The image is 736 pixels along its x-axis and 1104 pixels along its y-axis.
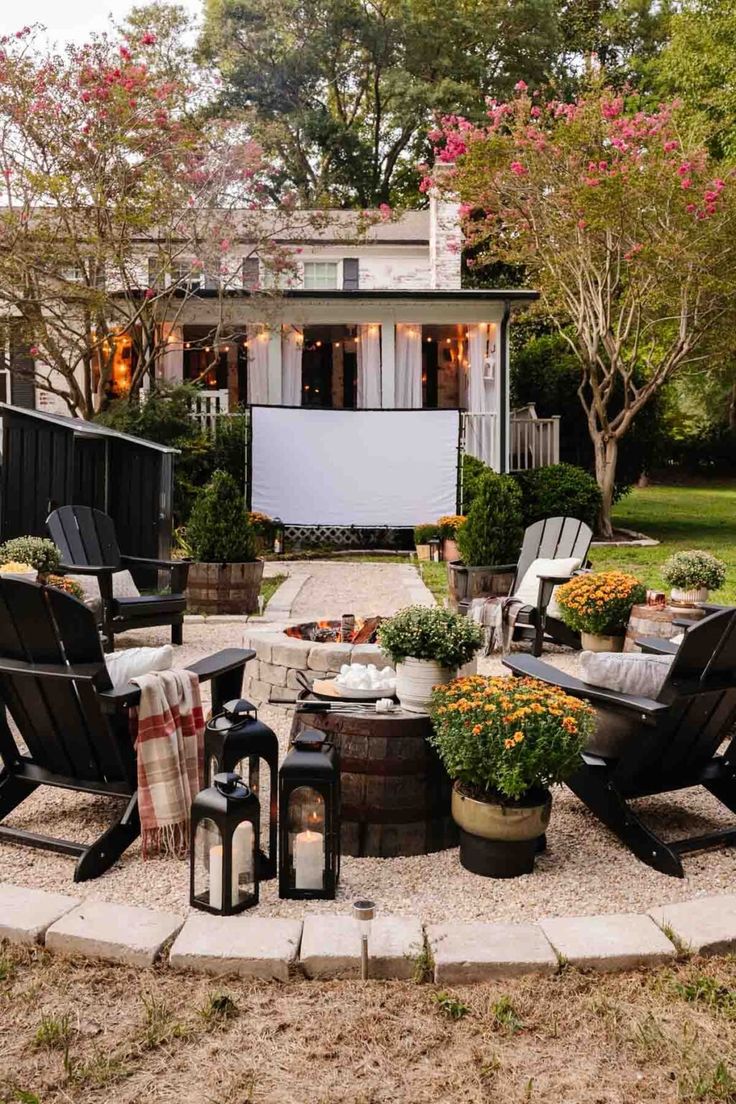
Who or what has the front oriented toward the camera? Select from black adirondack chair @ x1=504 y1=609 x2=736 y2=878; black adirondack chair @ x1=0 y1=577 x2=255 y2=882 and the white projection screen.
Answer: the white projection screen

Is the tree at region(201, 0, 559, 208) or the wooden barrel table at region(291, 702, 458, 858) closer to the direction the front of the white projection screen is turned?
the wooden barrel table

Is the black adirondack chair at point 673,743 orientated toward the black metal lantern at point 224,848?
no

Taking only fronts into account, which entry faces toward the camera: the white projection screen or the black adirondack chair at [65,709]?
the white projection screen

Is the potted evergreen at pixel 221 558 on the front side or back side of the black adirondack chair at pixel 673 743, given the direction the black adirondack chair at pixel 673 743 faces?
on the front side

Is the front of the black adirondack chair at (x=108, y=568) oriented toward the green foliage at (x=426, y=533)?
no

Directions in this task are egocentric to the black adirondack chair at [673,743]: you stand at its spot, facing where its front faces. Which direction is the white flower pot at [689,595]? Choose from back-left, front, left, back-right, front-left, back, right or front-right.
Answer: front-right

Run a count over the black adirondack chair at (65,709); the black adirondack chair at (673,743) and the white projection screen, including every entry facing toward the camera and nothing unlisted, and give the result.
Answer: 1

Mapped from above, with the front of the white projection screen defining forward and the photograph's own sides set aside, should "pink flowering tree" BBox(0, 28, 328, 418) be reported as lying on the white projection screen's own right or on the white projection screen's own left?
on the white projection screen's own right

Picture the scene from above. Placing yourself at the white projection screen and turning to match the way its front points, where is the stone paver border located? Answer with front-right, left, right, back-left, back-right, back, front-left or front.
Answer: front

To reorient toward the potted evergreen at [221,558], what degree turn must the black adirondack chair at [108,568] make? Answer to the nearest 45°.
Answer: approximately 90° to its left

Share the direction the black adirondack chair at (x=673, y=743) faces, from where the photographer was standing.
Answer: facing away from the viewer and to the left of the viewer

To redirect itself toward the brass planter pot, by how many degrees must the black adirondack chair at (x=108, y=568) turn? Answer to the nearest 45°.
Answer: approximately 45° to its right

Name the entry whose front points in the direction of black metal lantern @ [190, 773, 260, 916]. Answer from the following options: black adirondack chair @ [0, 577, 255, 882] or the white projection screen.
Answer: the white projection screen

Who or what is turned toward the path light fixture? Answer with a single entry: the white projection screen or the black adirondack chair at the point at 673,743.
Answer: the white projection screen

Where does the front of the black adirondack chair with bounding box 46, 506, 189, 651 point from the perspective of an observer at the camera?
facing the viewer and to the right of the viewer

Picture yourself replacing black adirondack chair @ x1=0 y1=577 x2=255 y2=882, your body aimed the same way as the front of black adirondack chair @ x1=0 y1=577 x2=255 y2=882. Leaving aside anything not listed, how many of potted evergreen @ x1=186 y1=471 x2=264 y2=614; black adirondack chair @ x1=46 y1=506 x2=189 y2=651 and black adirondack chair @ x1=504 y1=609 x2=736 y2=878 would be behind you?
0

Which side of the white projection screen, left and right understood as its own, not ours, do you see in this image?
front

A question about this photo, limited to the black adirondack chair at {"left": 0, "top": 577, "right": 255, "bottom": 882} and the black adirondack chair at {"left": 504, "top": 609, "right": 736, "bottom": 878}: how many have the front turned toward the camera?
0

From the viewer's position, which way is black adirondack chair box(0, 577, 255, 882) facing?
facing away from the viewer and to the right of the viewer
